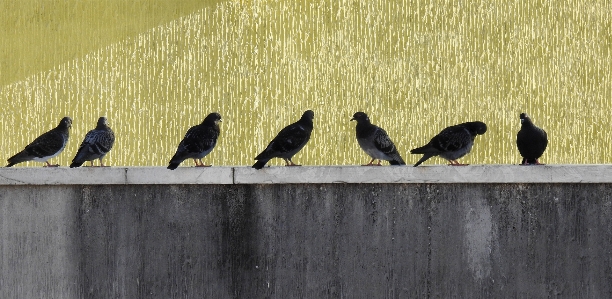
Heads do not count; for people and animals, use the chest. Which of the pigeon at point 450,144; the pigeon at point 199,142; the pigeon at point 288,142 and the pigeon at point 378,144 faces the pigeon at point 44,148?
the pigeon at point 378,144

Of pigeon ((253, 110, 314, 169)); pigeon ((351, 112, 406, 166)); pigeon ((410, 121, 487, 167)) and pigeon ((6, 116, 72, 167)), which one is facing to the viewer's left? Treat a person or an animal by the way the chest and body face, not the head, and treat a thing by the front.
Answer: pigeon ((351, 112, 406, 166))

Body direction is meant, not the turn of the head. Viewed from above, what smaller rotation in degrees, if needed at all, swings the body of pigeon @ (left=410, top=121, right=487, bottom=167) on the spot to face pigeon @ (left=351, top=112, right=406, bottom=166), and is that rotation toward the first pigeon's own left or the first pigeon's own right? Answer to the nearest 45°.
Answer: approximately 180°

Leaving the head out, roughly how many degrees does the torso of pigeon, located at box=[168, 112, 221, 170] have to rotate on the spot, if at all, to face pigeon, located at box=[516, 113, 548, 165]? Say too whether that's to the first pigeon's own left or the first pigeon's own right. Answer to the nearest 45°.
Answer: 0° — it already faces it

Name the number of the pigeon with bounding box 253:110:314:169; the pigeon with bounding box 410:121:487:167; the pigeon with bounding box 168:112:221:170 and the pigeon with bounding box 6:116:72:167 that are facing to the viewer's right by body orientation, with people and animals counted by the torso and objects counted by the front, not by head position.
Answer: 4

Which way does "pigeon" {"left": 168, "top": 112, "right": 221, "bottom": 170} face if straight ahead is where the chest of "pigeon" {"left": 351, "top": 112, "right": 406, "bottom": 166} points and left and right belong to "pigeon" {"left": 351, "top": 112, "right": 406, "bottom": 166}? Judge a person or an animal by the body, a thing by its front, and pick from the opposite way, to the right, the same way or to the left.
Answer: the opposite way

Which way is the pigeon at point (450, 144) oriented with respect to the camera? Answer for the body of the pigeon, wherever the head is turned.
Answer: to the viewer's right

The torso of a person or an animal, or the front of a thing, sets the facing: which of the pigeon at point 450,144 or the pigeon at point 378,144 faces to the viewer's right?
the pigeon at point 450,144

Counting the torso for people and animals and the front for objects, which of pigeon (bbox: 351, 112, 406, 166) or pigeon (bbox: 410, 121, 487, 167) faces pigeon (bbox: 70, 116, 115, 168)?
pigeon (bbox: 351, 112, 406, 166)

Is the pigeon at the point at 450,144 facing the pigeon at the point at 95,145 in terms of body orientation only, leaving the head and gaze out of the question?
no

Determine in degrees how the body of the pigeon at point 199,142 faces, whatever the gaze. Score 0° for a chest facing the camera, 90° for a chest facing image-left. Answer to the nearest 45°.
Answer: approximately 270°

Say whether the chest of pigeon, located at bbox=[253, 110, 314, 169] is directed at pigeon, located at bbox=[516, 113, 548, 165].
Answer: yes

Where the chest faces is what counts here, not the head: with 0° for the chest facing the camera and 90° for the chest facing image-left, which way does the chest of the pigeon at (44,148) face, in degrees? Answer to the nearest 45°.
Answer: approximately 270°

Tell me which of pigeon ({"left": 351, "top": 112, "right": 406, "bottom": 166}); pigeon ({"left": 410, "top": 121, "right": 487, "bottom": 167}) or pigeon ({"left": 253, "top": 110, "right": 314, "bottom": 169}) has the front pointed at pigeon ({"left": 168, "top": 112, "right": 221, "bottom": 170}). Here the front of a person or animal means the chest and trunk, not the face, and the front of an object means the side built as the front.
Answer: pigeon ({"left": 351, "top": 112, "right": 406, "bottom": 166})

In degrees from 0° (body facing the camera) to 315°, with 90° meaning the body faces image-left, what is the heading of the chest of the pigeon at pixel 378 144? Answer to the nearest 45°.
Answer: approximately 90°

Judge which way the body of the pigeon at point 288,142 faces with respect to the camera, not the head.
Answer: to the viewer's right

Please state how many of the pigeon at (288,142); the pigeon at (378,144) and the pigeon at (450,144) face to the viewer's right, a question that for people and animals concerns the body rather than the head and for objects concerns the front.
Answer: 2

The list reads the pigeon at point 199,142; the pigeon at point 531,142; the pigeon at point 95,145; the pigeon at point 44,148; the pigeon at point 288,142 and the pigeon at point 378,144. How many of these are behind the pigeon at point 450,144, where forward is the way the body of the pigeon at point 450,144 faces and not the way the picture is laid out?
5

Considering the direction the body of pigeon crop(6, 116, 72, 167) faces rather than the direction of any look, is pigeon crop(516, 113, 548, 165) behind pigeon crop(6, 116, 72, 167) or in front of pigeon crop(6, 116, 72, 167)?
in front
